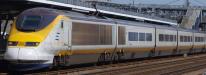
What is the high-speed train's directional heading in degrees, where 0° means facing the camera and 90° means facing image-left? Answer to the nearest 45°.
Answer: approximately 45°
